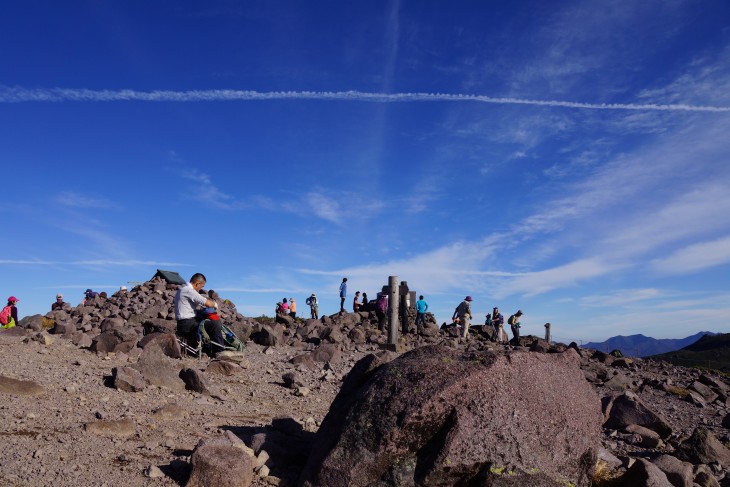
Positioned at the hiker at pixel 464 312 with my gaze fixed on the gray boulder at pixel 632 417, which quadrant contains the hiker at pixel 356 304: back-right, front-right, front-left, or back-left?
back-right

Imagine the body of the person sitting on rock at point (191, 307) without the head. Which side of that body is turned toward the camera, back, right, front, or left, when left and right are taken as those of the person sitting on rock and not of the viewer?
right

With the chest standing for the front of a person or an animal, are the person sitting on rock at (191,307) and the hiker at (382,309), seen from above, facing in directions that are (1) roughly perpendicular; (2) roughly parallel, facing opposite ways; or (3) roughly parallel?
roughly perpendicular

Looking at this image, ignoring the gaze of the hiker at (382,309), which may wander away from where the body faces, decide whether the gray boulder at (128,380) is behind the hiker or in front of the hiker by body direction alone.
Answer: behind

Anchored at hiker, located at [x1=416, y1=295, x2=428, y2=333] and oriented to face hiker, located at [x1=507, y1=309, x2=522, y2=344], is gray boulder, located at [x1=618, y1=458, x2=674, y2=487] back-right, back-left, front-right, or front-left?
back-right

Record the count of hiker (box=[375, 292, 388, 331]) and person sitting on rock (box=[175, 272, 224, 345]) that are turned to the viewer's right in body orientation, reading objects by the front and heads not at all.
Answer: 1

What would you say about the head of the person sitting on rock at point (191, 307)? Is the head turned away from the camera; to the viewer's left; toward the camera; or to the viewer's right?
to the viewer's right

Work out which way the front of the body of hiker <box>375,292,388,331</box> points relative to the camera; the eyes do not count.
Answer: away from the camera

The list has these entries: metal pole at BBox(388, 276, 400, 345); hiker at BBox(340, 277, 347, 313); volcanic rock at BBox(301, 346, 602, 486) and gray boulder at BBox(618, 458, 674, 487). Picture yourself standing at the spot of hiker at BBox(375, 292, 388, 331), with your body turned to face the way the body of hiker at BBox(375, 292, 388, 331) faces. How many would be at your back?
3

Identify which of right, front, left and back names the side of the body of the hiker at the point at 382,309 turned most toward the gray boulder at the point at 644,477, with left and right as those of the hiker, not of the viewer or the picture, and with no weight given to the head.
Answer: back

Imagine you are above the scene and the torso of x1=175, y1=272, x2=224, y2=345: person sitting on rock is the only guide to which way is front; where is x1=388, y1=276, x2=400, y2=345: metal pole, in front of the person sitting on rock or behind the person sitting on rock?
in front

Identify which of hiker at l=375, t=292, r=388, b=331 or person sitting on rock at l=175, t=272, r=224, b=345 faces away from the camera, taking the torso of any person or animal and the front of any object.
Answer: the hiker

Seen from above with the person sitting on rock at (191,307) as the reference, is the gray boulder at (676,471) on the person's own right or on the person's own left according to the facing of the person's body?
on the person's own right

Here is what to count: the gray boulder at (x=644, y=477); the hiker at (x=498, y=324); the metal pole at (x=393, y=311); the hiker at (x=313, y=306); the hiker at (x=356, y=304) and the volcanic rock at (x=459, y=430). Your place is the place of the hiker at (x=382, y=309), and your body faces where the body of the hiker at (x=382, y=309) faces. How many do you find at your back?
3
